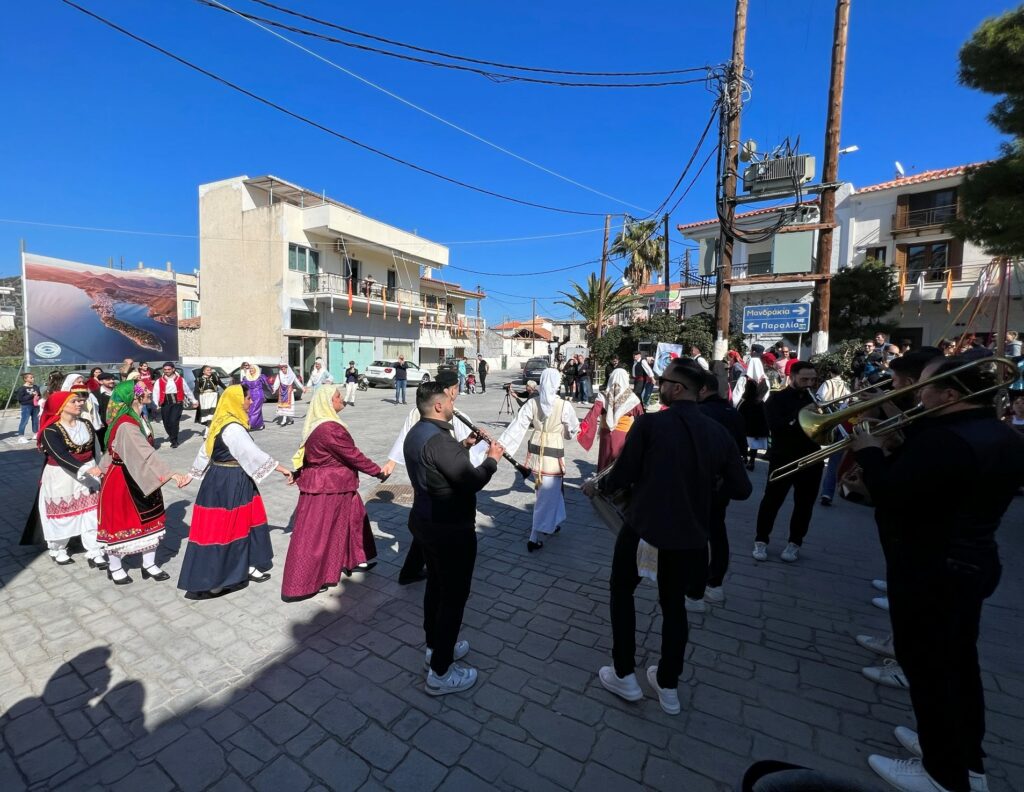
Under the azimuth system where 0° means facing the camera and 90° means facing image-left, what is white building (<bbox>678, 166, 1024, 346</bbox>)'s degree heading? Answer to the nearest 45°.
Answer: approximately 45°

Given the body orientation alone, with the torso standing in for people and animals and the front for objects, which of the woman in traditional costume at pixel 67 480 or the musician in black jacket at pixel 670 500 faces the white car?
the musician in black jacket

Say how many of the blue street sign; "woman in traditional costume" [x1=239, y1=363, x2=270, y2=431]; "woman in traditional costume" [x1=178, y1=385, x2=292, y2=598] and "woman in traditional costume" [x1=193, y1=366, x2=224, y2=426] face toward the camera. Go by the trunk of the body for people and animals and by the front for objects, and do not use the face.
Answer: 3

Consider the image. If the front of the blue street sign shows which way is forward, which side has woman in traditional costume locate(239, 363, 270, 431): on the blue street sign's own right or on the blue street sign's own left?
on the blue street sign's own right

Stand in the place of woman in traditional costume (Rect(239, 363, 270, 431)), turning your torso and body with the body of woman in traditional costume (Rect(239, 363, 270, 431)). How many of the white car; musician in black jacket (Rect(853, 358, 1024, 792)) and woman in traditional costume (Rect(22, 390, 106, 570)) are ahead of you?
2

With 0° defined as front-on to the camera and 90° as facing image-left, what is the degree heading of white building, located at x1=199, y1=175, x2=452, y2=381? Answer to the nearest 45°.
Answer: approximately 315°

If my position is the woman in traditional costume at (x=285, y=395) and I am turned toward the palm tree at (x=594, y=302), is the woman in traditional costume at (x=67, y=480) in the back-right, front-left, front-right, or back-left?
back-right

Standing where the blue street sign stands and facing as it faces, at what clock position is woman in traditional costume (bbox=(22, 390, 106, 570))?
The woman in traditional costume is roughly at 1 o'clock from the blue street sign.

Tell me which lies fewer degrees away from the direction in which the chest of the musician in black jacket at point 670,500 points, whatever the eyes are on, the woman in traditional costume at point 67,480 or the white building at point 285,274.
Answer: the white building

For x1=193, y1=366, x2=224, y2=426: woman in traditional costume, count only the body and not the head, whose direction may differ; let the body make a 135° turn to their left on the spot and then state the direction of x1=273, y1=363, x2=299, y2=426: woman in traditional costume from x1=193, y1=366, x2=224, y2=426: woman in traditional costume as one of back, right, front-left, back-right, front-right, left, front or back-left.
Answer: front-right

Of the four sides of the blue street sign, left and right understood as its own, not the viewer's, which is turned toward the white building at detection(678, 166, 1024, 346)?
back

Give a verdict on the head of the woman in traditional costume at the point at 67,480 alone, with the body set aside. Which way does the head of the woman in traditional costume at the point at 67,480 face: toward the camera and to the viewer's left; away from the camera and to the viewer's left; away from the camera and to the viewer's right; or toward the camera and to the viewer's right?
toward the camera and to the viewer's right

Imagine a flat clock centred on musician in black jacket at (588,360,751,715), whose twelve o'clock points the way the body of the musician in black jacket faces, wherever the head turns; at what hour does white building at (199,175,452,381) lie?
The white building is roughly at 12 o'clock from the musician in black jacket.

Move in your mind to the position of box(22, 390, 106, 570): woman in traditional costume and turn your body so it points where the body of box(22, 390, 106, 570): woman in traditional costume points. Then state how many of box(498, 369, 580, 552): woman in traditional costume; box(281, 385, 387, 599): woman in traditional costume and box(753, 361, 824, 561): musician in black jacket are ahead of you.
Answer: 3
